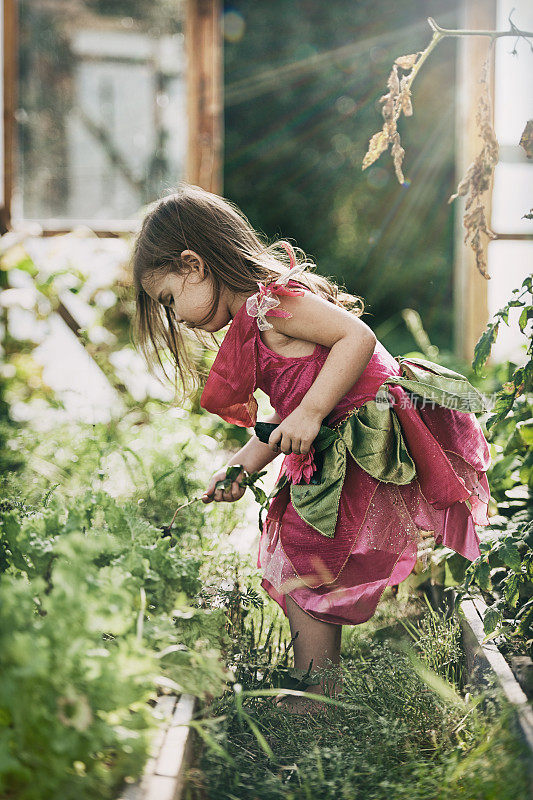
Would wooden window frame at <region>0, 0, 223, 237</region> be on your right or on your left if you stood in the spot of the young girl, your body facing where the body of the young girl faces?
on your right

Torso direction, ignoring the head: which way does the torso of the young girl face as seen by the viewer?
to the viewer's left
